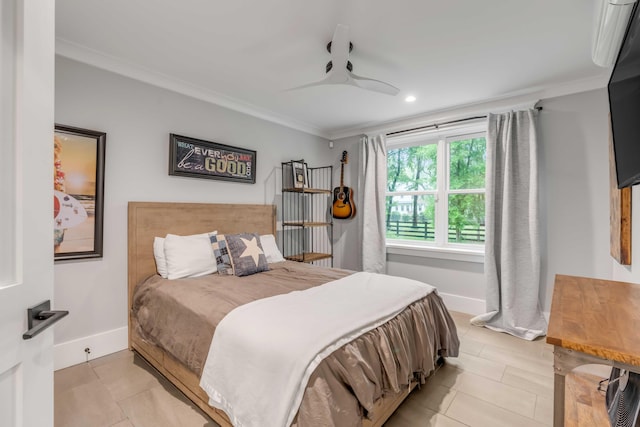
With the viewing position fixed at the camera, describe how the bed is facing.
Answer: facing the viewer and to the right of the viewer

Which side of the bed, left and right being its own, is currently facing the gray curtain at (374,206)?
left

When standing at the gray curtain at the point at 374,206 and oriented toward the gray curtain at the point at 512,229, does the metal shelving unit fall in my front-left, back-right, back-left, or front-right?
back-right

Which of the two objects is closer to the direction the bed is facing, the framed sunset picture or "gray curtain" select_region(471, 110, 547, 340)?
the gray curtain

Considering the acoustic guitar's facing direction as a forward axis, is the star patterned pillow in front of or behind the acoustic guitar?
in front

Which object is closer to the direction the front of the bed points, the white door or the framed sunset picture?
the white door
